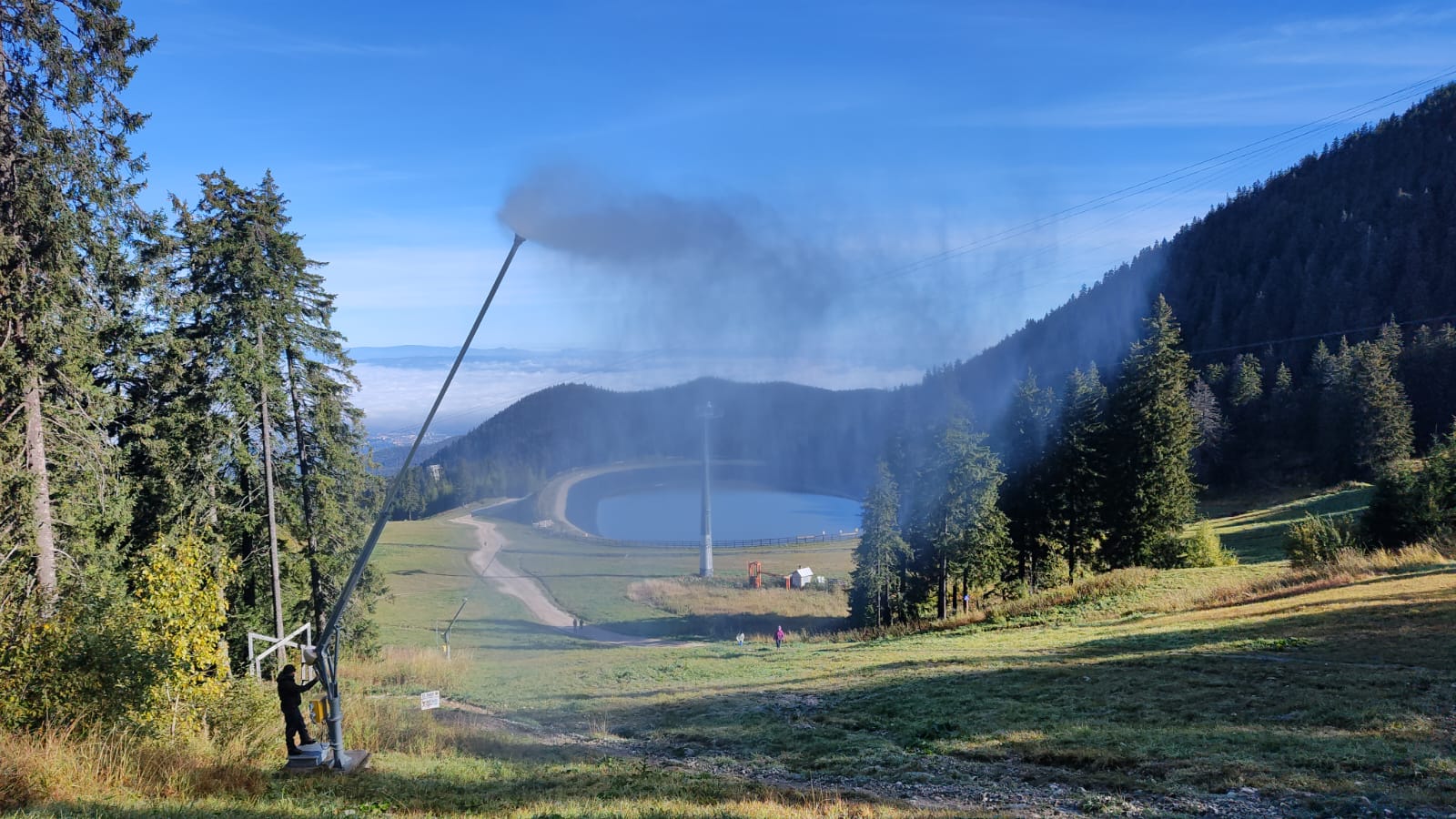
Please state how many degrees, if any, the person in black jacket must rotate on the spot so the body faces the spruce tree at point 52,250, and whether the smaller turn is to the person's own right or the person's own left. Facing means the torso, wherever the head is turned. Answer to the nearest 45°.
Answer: approximately 135° to the person's own left

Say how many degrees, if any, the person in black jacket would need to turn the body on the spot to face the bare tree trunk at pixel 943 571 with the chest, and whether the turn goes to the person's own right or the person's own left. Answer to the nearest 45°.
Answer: approximately 45° to the person's own left

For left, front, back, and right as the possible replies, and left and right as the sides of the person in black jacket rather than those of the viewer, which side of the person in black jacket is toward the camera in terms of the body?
right

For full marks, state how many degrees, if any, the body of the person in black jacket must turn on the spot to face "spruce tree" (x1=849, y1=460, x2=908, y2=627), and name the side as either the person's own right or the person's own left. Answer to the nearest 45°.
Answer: approximately 45° to the person's own left

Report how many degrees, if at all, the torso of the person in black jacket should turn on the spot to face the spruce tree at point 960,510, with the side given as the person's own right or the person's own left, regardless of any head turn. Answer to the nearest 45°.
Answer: approximately 45° to the person's own left
